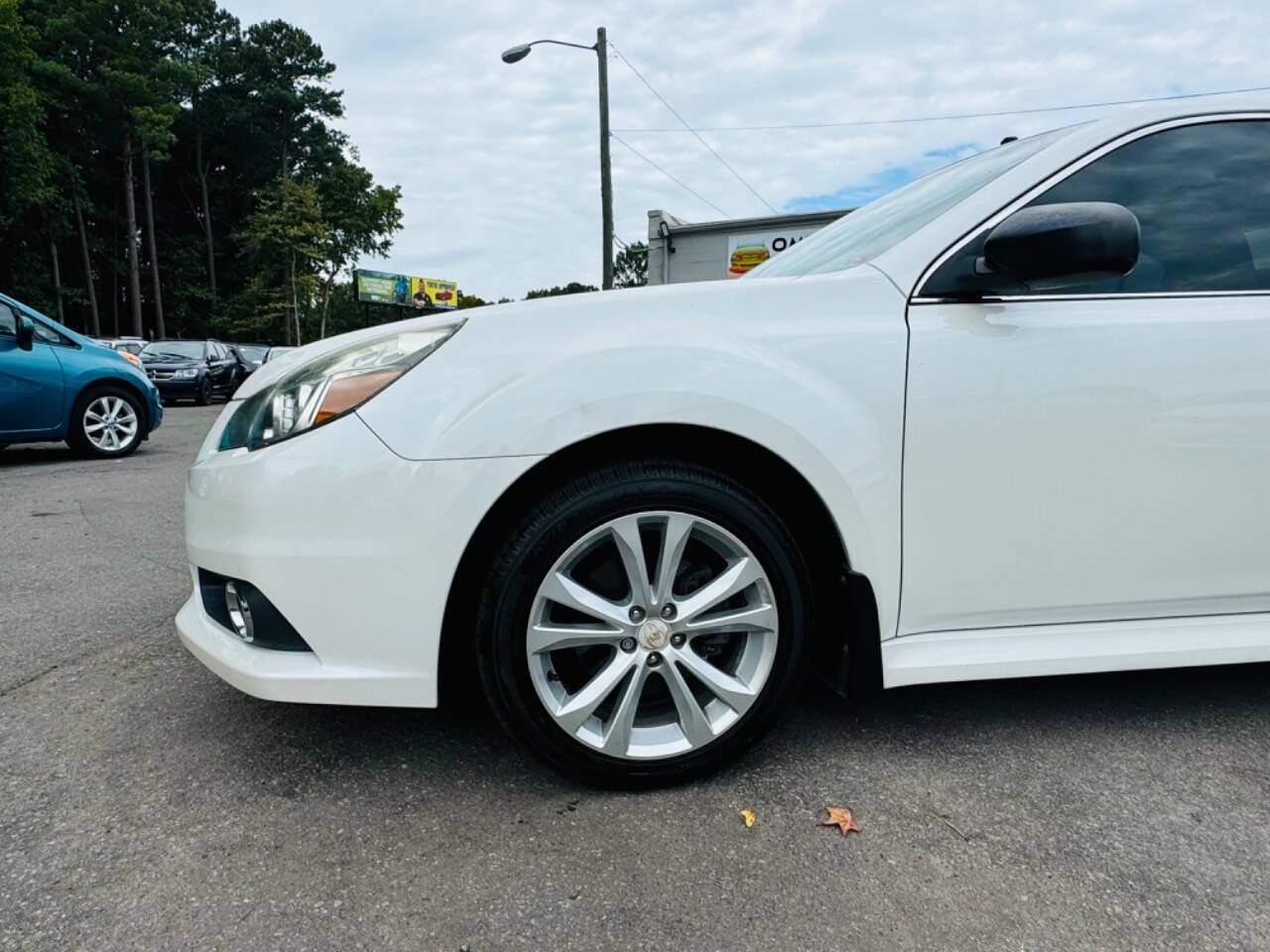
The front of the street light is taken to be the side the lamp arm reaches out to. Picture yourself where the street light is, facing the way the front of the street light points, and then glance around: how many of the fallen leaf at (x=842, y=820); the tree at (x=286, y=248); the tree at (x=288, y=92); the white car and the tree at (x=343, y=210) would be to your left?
2

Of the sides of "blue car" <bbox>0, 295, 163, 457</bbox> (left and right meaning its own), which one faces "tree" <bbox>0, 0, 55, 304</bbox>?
left

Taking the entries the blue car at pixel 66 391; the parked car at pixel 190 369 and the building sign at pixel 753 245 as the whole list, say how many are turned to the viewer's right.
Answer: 1

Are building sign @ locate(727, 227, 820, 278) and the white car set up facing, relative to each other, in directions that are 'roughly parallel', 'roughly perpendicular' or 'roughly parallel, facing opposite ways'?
roughly perpendicular

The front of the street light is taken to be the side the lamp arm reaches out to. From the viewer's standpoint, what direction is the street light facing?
to the viewer's left

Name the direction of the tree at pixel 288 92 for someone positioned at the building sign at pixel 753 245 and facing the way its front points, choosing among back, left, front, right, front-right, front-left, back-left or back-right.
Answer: back-right

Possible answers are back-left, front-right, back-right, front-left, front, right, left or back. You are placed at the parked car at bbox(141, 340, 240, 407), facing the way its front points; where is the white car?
front-left

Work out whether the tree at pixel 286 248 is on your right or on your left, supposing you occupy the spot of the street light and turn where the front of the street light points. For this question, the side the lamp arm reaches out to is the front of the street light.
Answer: on your right

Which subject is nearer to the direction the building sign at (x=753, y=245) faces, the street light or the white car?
the white car

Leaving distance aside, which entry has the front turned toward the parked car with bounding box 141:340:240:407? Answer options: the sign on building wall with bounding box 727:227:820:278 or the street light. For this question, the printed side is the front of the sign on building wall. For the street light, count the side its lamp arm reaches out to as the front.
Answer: the street light

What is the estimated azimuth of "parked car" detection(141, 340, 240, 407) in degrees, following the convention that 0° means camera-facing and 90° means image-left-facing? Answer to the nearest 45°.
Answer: approximately 45°

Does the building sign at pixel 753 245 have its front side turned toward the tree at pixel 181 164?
no

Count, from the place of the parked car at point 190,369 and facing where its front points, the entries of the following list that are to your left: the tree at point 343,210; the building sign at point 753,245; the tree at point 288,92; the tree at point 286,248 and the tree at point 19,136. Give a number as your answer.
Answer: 1

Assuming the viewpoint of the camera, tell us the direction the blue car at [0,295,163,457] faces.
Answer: facing to the right of the viewer

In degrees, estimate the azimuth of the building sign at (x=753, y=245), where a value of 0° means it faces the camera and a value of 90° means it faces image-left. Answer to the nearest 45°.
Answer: approximately 0°

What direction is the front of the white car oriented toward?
to the viewer's left

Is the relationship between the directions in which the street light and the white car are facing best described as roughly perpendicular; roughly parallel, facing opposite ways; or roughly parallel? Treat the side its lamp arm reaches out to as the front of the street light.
roughly parallel

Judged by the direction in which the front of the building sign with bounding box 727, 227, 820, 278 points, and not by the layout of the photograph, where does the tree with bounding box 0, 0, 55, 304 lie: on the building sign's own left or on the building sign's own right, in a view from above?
on the building sign's own right
